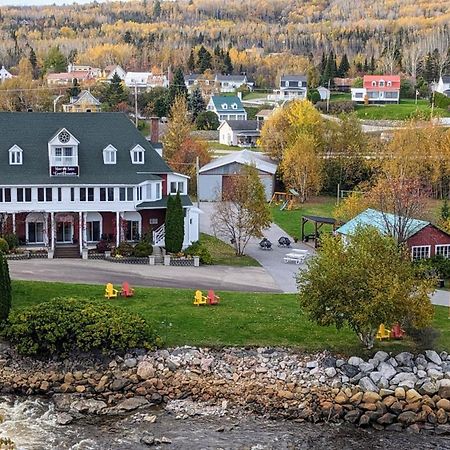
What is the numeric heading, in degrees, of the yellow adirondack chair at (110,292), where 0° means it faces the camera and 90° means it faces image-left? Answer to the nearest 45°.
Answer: approximately 315°

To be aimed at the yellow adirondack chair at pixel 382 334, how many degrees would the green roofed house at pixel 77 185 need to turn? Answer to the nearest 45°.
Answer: approximately 45° to its left

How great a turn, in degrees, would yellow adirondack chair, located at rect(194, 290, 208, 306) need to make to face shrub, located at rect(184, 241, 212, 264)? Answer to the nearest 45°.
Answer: approximately 135° to its left

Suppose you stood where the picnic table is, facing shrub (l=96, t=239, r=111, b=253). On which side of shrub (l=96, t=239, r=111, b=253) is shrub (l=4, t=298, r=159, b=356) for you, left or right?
left

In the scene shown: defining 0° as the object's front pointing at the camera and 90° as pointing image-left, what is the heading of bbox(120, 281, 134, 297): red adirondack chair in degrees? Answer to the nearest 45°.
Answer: approximately 315°

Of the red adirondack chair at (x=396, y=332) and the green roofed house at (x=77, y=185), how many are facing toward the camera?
2

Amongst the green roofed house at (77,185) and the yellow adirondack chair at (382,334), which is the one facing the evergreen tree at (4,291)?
the green roofed house

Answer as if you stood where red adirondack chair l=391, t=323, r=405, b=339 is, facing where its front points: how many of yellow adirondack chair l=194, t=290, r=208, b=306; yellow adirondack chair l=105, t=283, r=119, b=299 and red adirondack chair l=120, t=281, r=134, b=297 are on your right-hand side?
3

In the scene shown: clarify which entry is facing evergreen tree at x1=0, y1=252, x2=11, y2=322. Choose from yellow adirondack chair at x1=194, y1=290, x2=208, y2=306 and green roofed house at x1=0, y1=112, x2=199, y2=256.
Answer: the green roofed house
